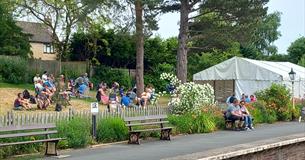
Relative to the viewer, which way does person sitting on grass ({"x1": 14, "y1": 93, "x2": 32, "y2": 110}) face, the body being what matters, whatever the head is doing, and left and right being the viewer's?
facing to the right of the viewer

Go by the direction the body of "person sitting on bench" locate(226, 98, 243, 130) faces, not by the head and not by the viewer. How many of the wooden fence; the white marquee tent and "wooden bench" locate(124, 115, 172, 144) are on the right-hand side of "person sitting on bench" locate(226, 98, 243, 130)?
2

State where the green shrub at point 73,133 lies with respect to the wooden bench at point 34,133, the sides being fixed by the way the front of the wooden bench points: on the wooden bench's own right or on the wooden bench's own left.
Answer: on the wooden bench's own left

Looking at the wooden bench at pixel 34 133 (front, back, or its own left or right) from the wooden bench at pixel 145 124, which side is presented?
left

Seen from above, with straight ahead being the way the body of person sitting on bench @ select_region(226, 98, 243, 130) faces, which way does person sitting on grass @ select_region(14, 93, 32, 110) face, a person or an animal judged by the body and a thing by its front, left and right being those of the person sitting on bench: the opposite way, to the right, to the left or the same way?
to the left

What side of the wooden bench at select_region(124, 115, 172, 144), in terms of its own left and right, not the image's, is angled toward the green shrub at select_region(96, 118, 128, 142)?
right

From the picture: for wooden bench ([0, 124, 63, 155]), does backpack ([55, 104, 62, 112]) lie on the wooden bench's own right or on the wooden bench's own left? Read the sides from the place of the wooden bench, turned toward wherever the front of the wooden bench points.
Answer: on the wooden bench's own left

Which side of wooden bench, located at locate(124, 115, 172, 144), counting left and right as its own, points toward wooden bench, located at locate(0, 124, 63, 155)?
right

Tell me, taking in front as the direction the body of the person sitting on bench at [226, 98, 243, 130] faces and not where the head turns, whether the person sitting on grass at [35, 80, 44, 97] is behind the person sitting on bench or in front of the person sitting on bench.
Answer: behind
